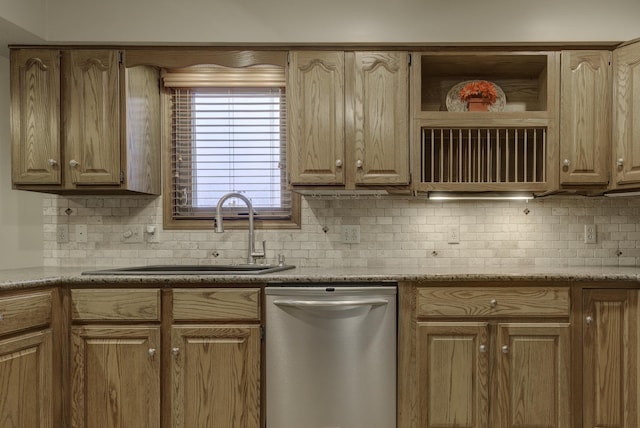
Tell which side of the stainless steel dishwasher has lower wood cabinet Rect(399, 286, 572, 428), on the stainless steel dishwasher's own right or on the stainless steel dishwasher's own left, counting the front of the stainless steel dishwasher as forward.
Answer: on the stainless steel dishwasher's own left

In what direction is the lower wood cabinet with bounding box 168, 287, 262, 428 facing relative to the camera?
toward the camera

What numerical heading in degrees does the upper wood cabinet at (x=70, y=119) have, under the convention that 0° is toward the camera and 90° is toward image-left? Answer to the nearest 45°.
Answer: approximately 0°

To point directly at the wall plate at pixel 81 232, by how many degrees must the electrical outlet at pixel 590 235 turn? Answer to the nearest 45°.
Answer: approximately 45° to its right

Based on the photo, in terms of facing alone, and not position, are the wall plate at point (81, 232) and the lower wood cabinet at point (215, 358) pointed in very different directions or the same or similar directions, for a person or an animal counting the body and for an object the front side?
same or similar directions

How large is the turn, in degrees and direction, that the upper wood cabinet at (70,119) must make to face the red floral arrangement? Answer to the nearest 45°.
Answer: approximately 45° to its left

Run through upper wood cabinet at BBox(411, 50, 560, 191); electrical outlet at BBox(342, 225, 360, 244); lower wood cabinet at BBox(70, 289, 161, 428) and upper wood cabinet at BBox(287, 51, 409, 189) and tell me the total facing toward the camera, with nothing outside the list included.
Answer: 4

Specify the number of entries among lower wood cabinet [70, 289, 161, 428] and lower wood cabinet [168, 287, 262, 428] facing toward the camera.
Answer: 2

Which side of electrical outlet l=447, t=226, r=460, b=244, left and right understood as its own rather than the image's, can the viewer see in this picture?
front

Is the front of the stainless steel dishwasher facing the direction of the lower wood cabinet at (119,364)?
no

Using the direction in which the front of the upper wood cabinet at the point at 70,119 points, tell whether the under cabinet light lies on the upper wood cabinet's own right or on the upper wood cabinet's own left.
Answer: on the upper wood cabinet's own left

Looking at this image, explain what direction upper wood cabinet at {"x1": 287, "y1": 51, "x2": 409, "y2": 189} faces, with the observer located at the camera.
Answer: facing the viewer

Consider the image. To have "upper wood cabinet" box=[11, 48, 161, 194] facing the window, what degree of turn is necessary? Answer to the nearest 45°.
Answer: approximately 90° to its left

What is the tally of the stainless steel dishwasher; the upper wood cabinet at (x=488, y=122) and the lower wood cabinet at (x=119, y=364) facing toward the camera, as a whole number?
3

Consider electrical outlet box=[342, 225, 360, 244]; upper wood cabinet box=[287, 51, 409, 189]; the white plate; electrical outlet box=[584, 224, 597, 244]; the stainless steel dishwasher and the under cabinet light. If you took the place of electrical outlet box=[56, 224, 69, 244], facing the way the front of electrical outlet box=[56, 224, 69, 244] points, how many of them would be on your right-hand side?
0
